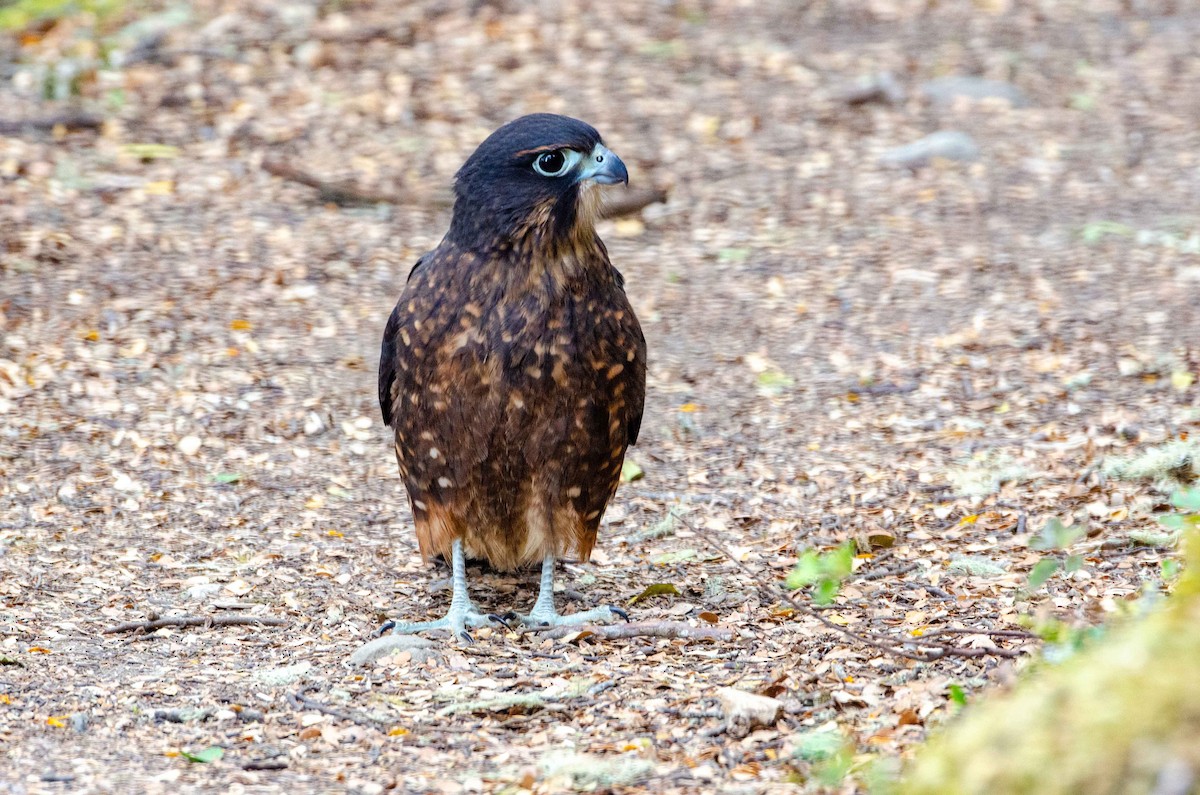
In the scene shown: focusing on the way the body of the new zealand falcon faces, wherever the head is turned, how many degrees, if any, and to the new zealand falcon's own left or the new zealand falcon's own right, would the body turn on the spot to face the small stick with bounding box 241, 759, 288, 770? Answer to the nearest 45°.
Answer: approximately 45° to the new zealand falcon's own right

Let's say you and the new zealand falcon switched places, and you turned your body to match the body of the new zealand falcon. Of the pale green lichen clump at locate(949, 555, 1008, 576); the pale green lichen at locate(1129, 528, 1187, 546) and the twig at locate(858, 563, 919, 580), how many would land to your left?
3

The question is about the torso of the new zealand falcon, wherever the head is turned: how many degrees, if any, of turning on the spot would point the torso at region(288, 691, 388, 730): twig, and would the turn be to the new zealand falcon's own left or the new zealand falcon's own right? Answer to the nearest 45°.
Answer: approximately 45° to the new zealand falcon's own right

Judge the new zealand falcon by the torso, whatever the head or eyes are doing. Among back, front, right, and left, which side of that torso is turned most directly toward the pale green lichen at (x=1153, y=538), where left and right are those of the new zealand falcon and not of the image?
left

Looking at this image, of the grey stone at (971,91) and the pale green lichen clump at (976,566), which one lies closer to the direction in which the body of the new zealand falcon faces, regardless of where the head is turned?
the pale green lichen clump

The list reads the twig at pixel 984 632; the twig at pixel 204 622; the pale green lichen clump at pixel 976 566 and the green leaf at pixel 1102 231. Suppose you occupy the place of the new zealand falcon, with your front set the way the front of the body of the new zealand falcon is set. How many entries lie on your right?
1

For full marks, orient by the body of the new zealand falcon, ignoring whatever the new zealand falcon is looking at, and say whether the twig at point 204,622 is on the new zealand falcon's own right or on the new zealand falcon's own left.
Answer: on the new zealand falcon's own right

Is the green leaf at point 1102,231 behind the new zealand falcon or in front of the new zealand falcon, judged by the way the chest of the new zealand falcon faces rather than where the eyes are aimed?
behind

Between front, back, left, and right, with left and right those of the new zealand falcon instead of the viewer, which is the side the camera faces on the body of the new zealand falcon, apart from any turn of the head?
front

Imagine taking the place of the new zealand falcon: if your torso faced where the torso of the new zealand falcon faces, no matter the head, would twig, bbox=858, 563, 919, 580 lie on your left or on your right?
on your left

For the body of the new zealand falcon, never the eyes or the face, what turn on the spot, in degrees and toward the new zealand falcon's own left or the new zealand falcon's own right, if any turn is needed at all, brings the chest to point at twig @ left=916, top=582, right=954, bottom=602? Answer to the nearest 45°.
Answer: approximately 90° to the new zealand falcon's own left

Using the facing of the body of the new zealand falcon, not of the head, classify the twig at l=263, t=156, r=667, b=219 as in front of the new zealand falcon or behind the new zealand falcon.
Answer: behind

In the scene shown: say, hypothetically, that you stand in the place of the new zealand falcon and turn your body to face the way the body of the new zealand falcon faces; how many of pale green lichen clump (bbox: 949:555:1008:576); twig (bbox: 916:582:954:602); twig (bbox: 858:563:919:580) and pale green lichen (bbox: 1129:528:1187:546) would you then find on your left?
4
